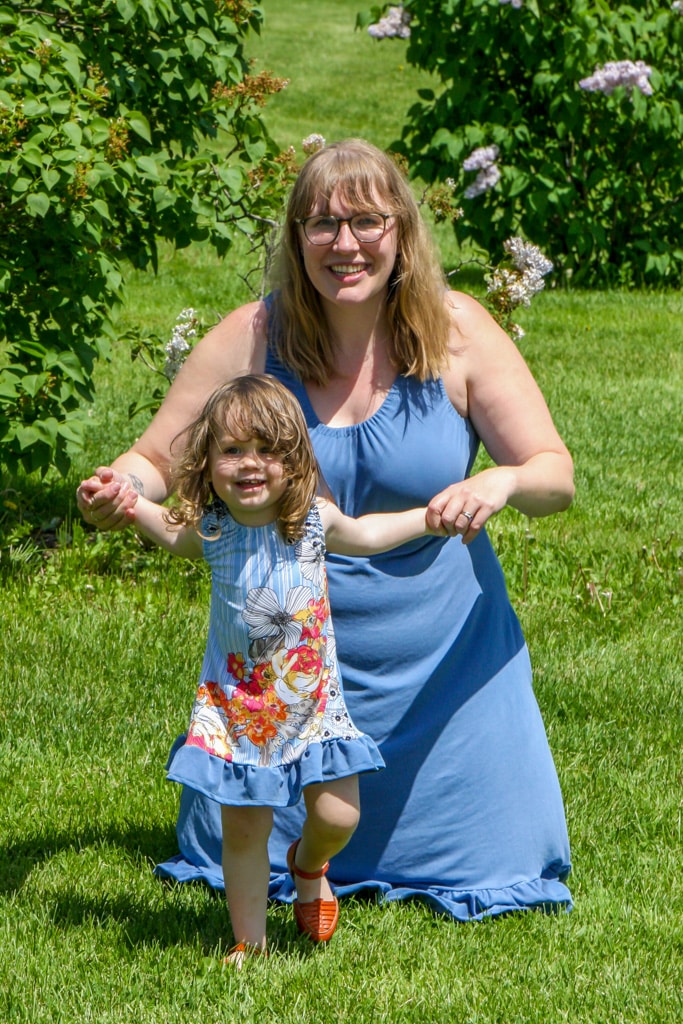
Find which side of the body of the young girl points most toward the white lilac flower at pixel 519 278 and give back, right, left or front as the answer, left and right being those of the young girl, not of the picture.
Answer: back

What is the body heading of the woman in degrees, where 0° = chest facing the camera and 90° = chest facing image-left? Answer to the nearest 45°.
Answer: approximately 0°

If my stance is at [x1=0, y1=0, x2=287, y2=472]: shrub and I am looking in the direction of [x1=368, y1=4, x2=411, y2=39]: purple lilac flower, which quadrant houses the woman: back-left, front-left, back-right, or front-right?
back-right

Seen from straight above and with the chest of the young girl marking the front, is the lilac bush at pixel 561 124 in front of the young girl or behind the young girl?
behind

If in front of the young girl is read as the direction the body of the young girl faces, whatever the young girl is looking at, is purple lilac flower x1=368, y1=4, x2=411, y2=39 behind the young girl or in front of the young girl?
behind

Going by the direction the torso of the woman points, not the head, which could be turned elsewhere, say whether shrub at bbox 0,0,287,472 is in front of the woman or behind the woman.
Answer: behind

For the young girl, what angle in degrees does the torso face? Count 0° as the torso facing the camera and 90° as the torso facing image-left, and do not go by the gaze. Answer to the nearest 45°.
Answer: approximately 0°

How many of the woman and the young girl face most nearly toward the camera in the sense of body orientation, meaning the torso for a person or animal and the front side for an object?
2

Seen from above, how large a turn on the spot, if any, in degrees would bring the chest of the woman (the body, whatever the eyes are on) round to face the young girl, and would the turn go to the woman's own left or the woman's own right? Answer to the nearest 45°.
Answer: approximately 45° to the woman's own right
